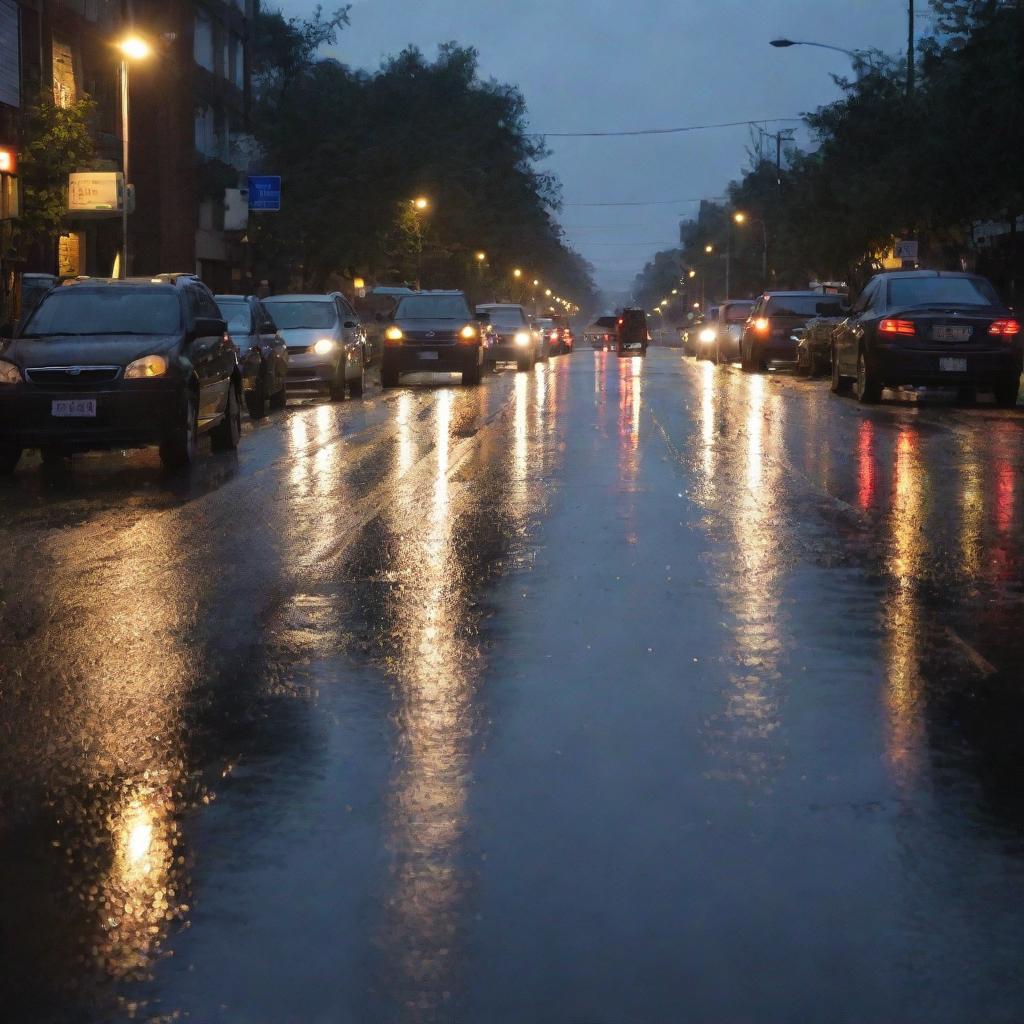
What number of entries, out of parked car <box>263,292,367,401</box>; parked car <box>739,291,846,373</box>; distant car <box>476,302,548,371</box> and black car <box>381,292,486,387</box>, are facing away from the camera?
1

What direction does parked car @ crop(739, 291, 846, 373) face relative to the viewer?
away from the camera

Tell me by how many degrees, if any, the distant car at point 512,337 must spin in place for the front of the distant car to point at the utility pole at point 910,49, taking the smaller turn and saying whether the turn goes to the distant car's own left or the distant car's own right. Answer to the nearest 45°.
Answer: approximately 90° to the distant car's own left

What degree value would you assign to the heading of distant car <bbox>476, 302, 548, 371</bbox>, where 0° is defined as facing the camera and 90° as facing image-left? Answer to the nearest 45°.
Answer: approximately 0°

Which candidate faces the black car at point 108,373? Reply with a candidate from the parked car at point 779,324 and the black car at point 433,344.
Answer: the black car at point 433,344

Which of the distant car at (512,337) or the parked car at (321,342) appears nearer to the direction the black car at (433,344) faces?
the parked car

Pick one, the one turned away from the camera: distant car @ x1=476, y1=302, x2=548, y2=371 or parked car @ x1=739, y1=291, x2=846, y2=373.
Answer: the parked car

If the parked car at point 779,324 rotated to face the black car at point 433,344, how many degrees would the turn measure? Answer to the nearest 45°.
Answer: approximately 135° to its left

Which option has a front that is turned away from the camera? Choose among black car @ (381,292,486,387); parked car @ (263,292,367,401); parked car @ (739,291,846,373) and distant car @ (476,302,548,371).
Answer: parked car @ (739,291,846,373)

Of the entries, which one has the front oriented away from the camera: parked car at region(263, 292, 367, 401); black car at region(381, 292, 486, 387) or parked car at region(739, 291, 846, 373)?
parked car at region(739, 291, 846, 373)
